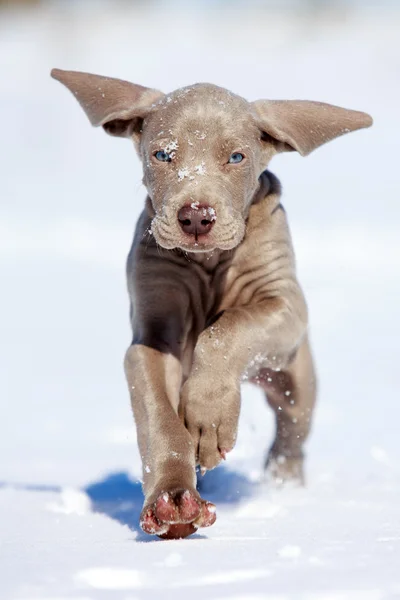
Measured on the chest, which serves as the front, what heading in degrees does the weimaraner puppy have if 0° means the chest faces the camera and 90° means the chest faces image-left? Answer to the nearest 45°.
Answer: approximately 0°
